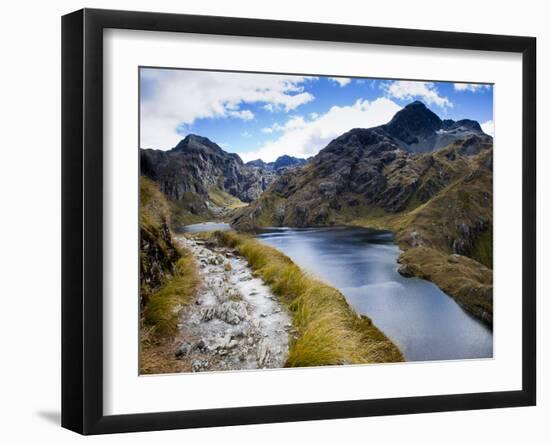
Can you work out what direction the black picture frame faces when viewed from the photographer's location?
facing the viewer and to the right of the viewer
